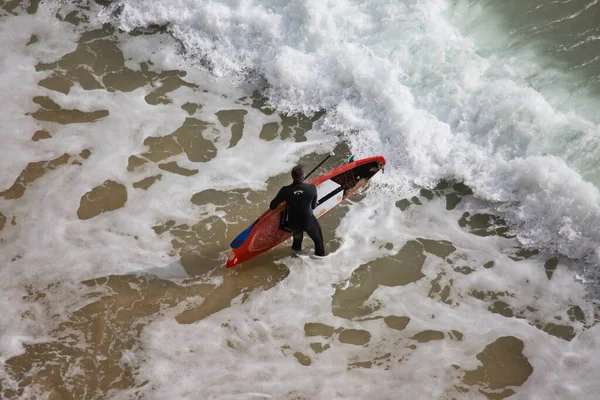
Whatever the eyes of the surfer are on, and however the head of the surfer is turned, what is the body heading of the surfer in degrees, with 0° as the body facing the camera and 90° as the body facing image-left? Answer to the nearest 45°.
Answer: approximately 180°
